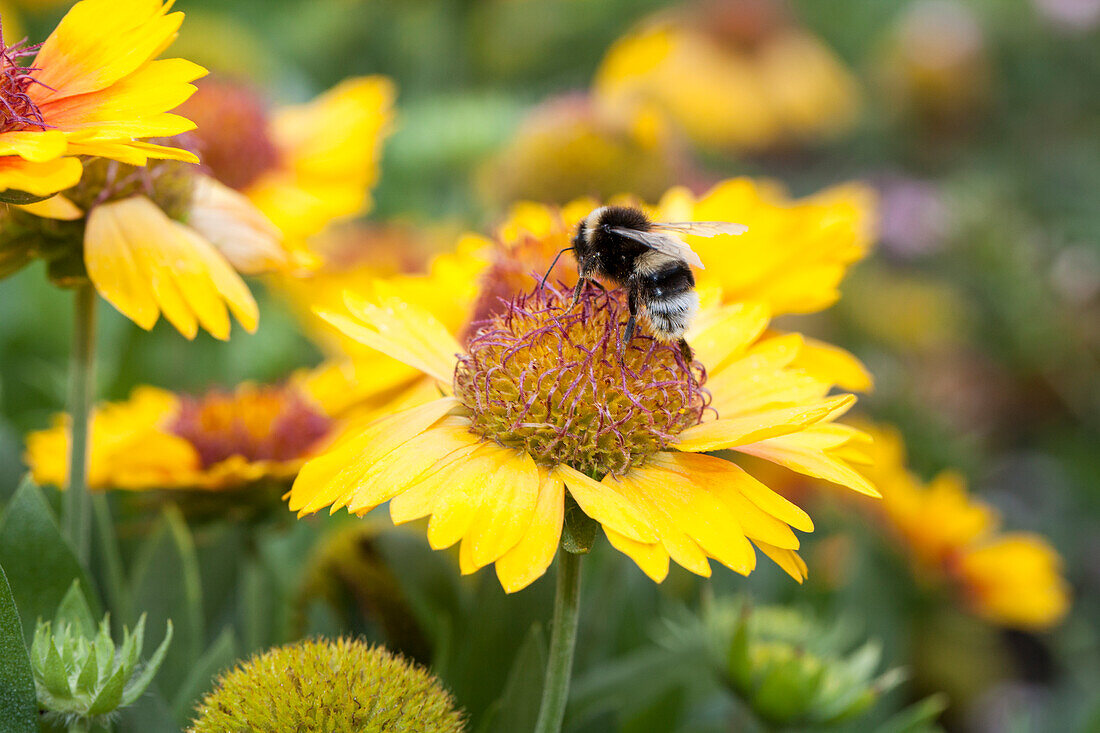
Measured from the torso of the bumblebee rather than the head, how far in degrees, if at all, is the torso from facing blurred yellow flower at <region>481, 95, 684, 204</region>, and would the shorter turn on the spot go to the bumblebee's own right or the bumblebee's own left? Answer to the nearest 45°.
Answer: approximately 90° to the bumblebee's own right

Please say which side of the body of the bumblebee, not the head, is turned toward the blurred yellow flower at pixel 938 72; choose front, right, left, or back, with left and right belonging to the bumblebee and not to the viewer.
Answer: right

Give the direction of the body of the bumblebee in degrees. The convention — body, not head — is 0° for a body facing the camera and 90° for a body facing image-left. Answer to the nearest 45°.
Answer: approximately 90°

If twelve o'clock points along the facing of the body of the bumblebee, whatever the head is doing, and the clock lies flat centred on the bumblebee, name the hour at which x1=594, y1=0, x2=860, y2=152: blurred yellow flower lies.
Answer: The blurred yellow flower is roughly at 3 o'clock from the bumblebee.
